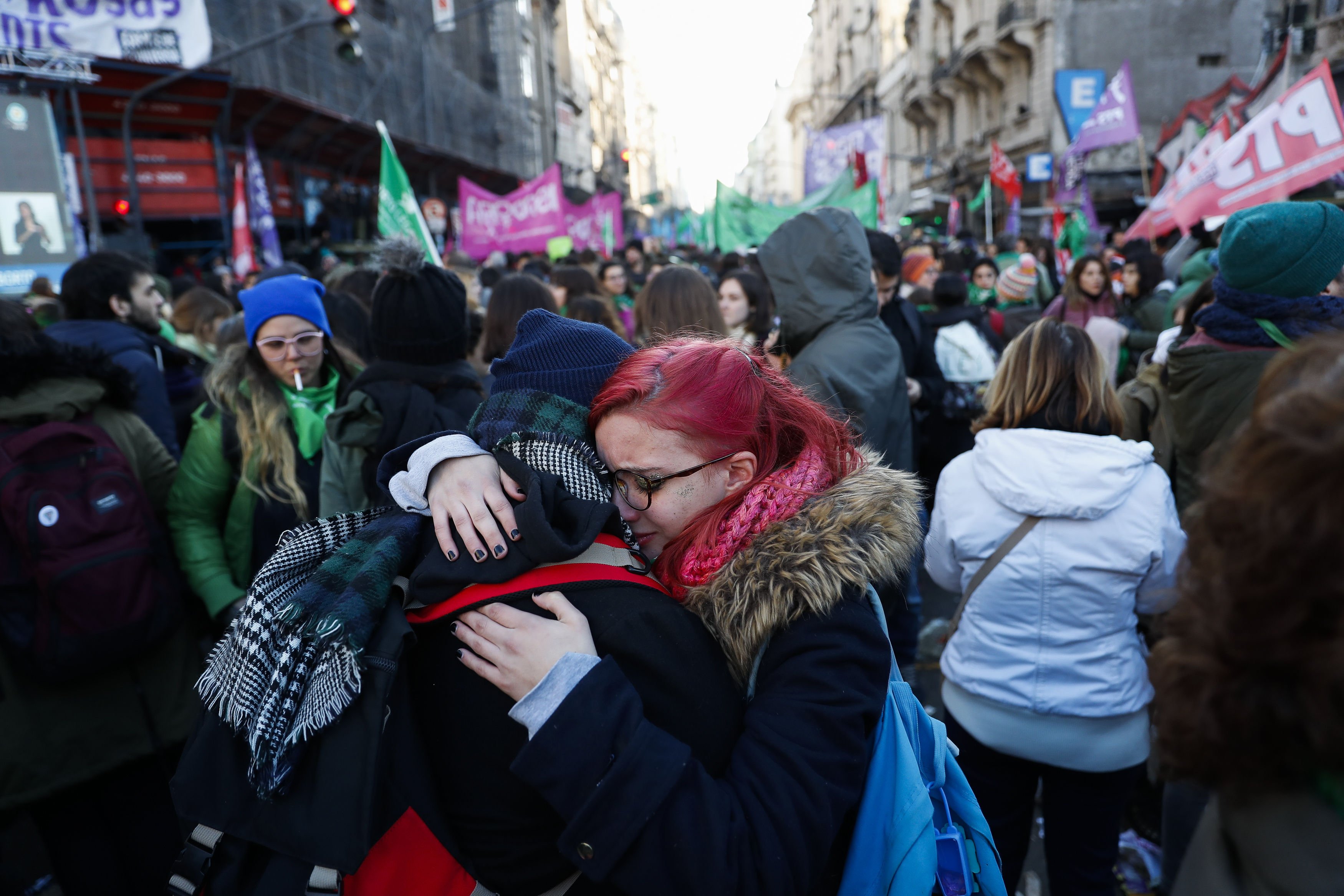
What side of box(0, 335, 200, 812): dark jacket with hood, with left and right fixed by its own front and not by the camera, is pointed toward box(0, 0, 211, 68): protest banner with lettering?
front

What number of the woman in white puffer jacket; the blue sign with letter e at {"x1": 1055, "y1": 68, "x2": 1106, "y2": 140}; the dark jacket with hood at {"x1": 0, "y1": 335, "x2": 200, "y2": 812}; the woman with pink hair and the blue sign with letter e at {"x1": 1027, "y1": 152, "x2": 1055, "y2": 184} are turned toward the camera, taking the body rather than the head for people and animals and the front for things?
2

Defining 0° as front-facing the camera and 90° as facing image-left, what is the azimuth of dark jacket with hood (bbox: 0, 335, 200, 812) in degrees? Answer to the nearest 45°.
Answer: approximately 180°

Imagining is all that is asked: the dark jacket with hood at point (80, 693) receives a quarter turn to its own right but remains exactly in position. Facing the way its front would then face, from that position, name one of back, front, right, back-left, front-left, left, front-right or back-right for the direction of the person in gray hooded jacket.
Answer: front

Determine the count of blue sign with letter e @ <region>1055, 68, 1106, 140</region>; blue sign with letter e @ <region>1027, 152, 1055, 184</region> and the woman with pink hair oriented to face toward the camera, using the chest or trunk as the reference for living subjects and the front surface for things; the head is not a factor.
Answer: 2

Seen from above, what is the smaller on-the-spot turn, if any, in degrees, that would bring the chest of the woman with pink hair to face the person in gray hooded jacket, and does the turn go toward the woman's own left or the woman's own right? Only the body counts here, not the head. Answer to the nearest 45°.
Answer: approximately 90° to the woman's own right

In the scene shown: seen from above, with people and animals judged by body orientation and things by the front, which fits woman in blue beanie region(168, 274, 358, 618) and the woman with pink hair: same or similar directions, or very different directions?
very different directions

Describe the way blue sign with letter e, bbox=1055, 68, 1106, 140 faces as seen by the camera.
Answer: facing the viewer

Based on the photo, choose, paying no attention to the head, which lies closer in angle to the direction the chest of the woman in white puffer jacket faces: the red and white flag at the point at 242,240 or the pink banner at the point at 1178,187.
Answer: the pink banner

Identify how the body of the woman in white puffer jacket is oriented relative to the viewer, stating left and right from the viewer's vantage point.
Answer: facing away from the viewer

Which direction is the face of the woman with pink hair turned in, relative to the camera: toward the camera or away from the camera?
toward the camera

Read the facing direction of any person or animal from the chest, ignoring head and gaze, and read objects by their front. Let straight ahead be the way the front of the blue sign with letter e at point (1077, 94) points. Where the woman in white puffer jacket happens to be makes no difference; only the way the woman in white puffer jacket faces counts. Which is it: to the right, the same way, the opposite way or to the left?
the opposite way

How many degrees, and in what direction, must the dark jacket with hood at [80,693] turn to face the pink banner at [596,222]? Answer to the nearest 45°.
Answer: approximately 45° to its right

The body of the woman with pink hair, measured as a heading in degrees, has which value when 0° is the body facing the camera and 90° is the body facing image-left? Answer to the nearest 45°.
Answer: approximately 90°

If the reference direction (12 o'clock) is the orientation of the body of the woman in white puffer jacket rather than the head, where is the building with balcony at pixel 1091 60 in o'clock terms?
The building with balcony is roughly at 12 o'clock from the woman in white puffer jacket.

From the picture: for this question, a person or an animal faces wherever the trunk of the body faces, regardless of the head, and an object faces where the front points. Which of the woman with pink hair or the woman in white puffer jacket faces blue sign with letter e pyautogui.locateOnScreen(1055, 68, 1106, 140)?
the woman in white puffer jacket

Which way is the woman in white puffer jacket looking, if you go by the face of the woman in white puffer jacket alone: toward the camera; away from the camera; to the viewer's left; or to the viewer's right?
away from the camera
